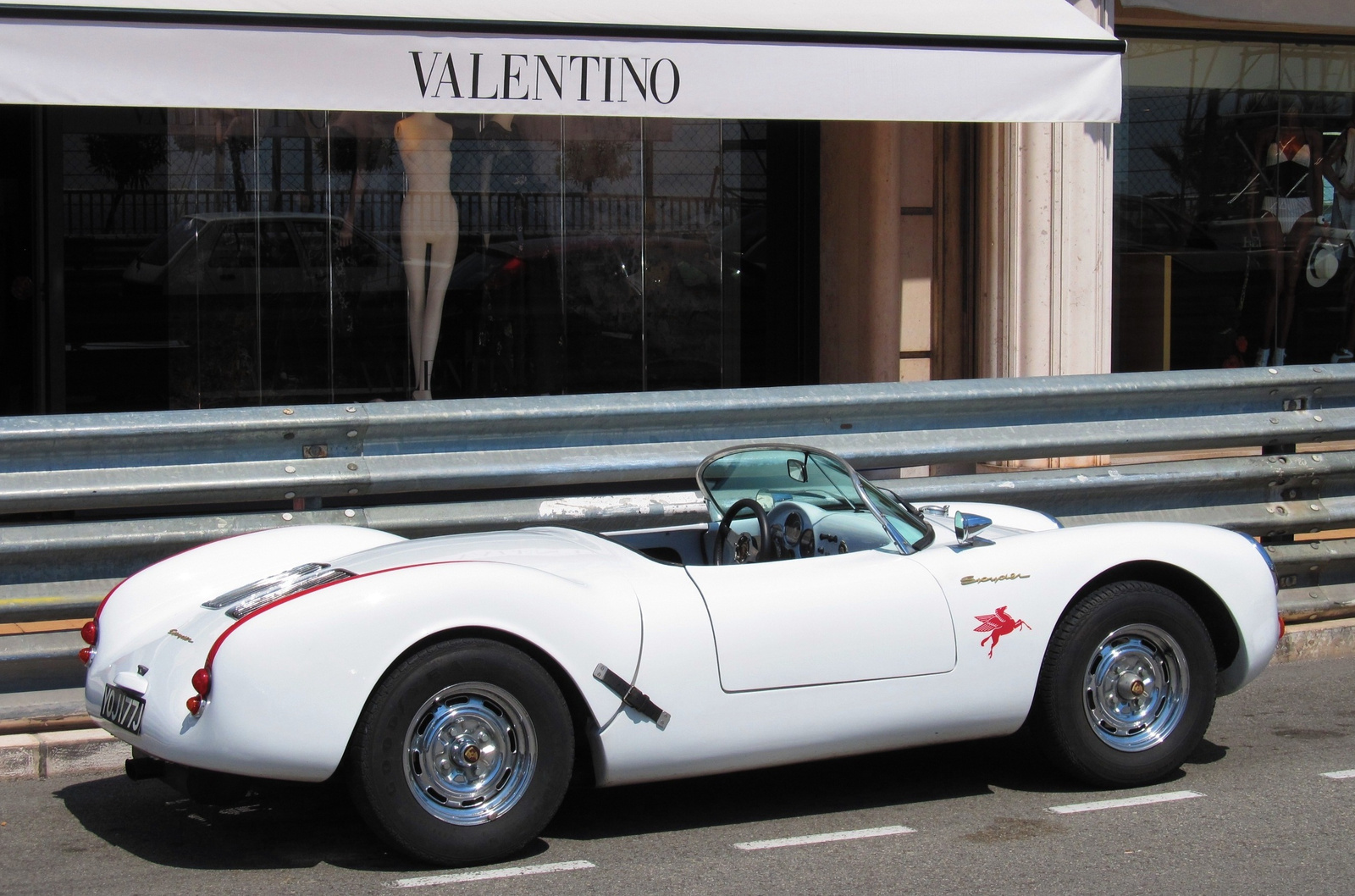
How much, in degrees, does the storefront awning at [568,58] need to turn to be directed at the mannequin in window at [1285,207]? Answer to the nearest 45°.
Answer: approximately 135° to its left

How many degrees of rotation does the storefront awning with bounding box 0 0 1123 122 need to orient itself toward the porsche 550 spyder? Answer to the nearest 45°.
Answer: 0° — it already faces it

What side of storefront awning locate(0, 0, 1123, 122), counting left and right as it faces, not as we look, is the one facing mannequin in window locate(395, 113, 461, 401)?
back

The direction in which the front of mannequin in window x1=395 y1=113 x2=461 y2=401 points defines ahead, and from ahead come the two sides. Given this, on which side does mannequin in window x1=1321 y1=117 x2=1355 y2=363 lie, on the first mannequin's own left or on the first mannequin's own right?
on the first mannequin's own left

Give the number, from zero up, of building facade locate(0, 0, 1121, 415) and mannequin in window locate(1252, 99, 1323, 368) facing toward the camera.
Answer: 2
